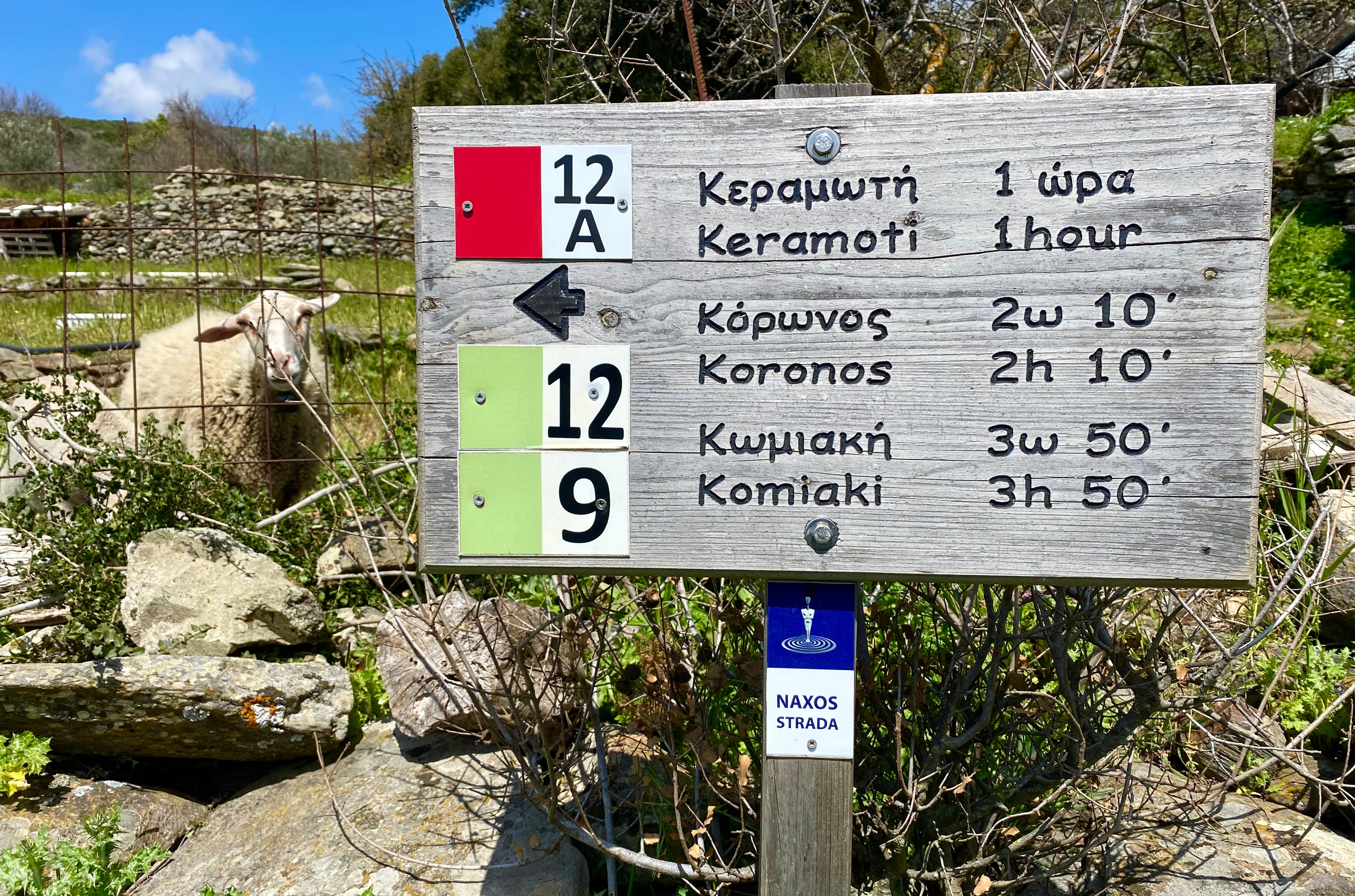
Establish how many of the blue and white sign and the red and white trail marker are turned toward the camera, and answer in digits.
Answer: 2

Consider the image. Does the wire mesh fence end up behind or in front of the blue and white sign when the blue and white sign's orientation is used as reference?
behind

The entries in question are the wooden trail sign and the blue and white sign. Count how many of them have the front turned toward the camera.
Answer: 2

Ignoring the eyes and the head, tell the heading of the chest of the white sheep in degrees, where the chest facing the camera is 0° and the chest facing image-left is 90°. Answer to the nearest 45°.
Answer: approximately 315°

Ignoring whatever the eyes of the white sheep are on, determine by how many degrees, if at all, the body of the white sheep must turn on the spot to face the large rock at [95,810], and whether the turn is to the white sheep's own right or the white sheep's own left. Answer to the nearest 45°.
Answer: approximately 45° to the white sheep's own right

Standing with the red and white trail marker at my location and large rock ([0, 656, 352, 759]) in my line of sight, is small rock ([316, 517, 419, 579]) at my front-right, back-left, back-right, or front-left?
front-right

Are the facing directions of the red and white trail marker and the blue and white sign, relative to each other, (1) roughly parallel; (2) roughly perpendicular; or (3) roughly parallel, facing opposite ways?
roughly parallel

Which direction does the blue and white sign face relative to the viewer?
toward the camera

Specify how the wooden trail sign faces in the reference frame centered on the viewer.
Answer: facing the viewer
